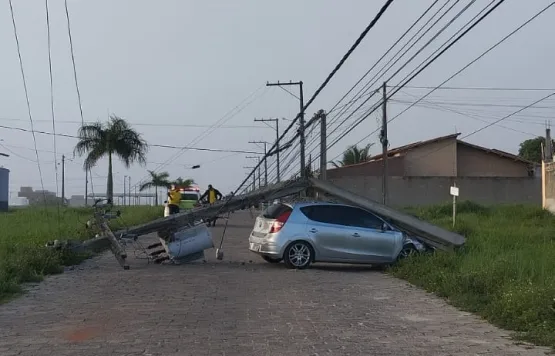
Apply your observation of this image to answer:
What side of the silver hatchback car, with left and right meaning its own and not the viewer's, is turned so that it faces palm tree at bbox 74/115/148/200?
left

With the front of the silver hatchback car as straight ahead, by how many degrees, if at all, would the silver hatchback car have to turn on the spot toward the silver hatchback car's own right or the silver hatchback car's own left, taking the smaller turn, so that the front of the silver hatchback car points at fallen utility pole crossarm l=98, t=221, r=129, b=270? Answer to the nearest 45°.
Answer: approximately 135° to the silver hatchback car's own left

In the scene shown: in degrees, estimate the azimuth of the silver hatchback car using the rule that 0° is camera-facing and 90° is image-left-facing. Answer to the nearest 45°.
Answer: approximately 225°

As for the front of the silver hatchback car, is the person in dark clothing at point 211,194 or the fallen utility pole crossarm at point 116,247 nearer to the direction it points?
the person in dark clothing

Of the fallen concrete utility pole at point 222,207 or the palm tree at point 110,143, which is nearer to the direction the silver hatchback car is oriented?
the palm tree

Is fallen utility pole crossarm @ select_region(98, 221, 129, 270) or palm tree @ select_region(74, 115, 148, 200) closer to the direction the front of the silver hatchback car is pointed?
the palm tree

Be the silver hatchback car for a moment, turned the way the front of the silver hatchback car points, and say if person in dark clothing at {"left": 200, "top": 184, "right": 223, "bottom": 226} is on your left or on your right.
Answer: on your left

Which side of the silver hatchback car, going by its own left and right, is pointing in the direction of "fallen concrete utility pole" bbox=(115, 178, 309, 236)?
back
